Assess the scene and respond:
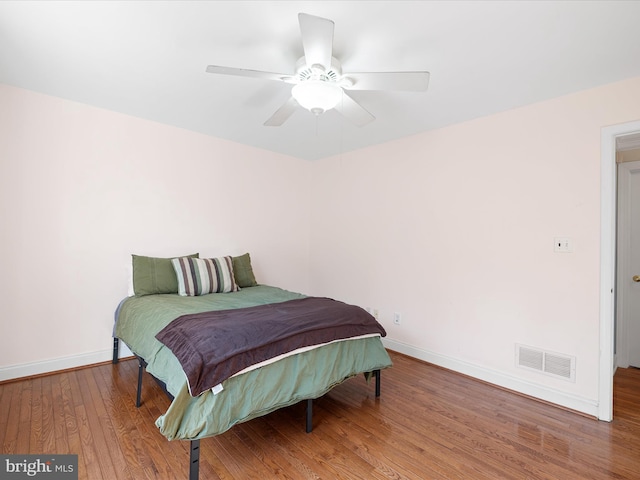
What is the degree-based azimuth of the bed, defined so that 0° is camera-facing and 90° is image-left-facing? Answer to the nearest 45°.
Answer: approximately 315°
